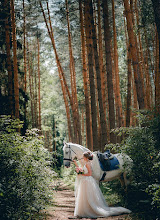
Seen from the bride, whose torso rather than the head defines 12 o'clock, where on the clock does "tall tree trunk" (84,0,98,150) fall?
The tall tree trunk is roughly at 3 o'clock from the bride.

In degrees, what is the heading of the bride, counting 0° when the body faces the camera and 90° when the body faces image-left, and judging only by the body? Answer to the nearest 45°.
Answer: approximately 90°

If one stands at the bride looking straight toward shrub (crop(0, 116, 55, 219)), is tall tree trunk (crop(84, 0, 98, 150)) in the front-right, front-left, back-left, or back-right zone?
back-right

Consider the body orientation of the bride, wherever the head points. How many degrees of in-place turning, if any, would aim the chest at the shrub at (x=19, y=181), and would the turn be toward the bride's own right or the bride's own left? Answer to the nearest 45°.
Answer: approximately 45° to the bride's own left
